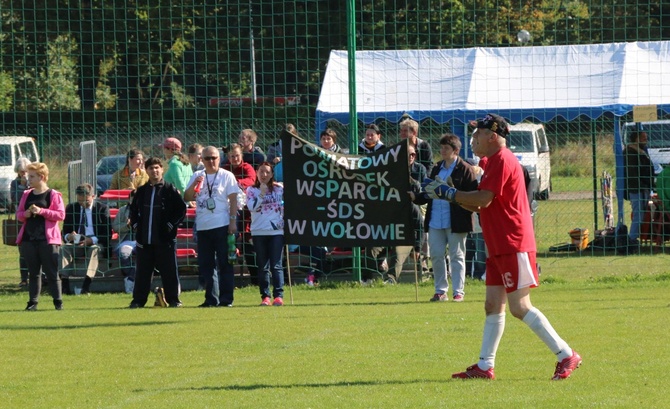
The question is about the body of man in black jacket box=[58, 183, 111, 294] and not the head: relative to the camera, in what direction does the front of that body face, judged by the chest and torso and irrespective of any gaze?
toward the camera

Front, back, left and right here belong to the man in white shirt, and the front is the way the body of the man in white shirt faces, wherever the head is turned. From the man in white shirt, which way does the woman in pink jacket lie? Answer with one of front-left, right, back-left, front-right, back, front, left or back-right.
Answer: right

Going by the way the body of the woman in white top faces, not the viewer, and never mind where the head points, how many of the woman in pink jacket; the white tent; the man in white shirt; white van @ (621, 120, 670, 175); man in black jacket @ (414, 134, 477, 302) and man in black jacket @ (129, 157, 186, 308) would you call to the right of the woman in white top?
3

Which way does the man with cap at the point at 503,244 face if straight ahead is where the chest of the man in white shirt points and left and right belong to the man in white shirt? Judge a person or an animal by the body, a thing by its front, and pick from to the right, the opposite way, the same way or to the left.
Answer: to the right

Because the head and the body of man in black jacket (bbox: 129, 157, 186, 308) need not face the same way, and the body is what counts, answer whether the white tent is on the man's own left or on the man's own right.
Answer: on the man's own left

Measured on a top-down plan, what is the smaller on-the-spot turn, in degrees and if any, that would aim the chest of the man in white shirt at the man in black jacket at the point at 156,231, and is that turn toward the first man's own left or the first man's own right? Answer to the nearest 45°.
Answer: approximately 90° to the first man's own right

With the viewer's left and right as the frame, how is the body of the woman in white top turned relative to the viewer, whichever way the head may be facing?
facing the viewer

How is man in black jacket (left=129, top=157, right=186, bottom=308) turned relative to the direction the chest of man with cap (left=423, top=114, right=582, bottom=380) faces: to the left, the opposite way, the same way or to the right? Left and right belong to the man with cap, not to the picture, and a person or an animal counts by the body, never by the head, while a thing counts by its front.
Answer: to the left

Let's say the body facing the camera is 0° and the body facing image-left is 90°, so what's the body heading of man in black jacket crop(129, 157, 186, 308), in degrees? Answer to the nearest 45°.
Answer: approximately 0°

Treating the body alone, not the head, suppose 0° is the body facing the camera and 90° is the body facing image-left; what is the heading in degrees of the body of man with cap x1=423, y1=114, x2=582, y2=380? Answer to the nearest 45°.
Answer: approximately 90°

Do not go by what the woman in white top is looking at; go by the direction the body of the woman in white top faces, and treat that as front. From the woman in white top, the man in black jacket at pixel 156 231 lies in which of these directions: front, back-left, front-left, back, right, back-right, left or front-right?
right

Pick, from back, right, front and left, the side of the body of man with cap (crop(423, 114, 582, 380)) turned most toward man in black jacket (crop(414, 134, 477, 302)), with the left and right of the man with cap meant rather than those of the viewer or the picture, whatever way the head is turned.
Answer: right

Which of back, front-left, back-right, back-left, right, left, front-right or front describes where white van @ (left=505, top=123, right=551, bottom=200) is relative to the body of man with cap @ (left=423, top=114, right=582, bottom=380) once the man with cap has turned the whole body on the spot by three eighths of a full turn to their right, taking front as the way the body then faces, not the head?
front-left

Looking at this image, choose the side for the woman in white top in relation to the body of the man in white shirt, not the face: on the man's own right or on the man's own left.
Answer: on the man's own left
